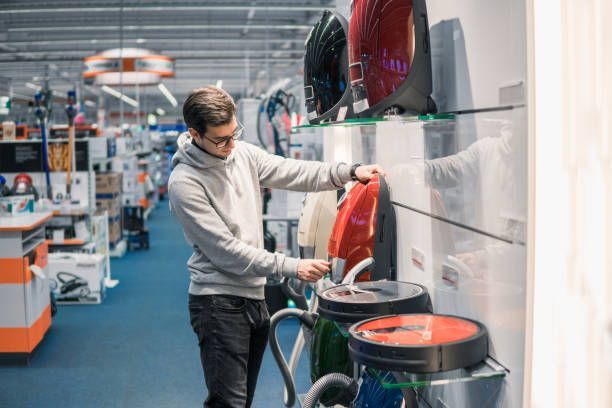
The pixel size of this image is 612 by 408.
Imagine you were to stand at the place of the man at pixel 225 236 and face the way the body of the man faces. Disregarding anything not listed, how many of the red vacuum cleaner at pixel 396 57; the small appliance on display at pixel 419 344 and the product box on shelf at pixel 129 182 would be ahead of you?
2

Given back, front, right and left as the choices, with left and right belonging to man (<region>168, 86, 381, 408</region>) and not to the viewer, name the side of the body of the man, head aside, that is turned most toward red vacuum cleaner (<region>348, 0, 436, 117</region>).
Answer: front

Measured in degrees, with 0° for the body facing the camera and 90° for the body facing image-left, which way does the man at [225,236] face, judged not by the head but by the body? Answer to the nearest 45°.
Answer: approximately 315°

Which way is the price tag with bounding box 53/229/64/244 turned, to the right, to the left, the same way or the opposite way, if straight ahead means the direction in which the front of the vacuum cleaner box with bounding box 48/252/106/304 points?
the same way

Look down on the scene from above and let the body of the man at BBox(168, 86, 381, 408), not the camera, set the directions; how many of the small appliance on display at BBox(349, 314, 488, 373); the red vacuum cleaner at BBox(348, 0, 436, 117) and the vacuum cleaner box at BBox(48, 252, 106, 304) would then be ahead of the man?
2

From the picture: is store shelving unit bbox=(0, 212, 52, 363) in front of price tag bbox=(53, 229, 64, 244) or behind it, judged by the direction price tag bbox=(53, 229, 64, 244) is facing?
in front

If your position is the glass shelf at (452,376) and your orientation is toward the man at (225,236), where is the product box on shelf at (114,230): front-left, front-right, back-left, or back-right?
front-right

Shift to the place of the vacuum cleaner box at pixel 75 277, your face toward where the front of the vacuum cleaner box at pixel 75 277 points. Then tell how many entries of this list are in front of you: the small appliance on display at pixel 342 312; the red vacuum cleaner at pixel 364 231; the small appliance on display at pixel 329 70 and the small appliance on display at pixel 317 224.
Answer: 4

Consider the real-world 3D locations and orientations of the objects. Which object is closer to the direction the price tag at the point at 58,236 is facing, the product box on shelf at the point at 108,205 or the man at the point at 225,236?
the man

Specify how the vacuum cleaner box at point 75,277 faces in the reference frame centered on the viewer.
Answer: facing the viewer

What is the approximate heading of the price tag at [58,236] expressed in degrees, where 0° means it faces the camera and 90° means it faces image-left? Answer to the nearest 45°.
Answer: approximately 0°
